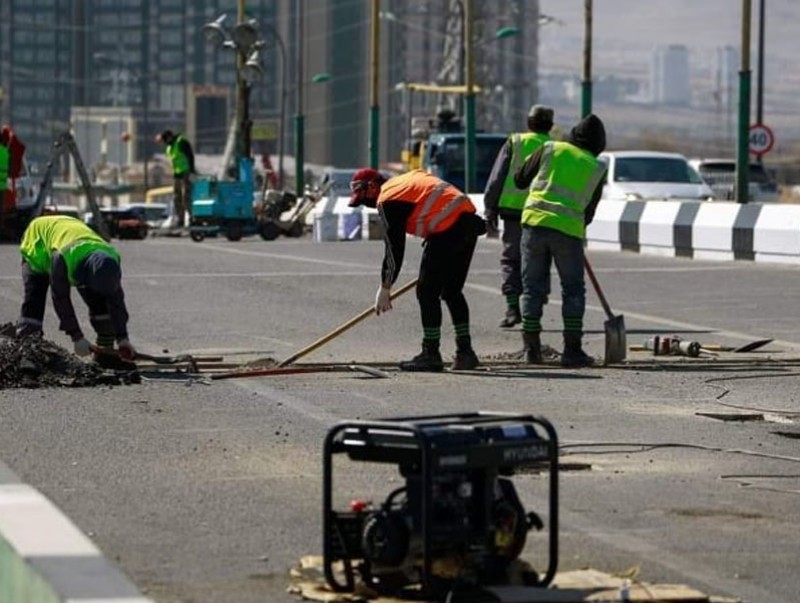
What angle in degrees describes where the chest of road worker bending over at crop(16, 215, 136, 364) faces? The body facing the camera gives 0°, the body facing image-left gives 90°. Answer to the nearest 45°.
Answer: approximately 315°

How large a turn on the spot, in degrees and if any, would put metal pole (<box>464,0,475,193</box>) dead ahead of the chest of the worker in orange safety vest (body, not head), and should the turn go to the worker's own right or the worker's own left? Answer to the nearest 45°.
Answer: approximately 90° to the worker's own right

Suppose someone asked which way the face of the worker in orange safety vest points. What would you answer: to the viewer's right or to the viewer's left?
to the viewer's left

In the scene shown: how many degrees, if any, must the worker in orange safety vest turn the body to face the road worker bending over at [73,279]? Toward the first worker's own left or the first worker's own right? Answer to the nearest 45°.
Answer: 0° — they already face them

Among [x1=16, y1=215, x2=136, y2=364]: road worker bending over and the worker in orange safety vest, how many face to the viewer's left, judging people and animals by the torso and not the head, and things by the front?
1

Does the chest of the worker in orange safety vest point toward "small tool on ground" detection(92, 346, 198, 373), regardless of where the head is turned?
yes

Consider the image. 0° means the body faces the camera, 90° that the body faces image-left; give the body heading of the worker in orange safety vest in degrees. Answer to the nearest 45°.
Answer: approximately 90°

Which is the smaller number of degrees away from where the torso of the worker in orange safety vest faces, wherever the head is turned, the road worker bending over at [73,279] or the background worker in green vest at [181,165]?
the road worker bending over

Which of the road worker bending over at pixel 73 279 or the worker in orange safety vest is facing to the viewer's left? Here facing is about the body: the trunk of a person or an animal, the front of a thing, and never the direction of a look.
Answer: the worker in orange safety vest
